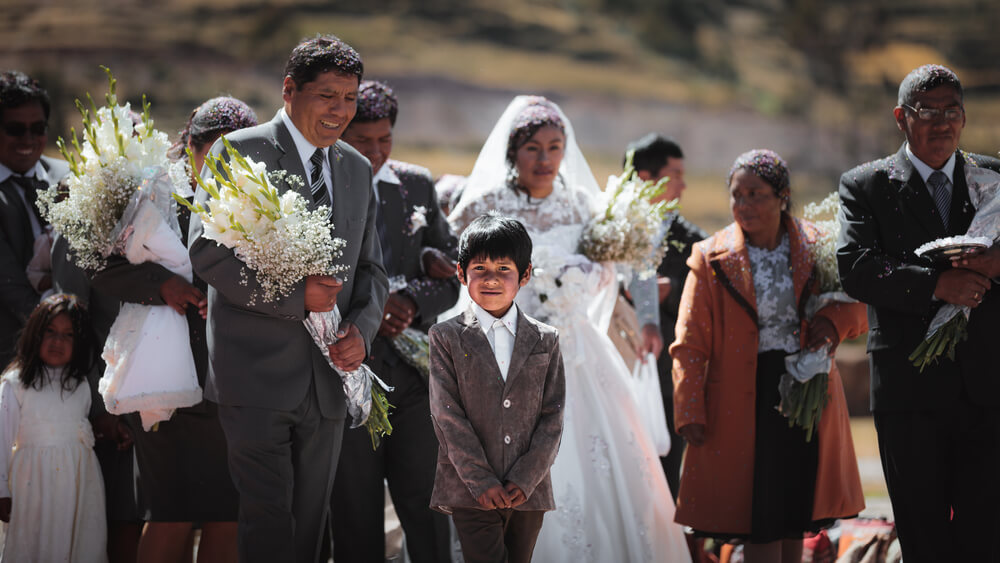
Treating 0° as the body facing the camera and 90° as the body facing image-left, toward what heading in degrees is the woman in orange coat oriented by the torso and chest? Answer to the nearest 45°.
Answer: approximately 0°

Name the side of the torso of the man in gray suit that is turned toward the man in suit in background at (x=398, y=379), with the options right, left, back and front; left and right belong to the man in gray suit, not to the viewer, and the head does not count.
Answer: left

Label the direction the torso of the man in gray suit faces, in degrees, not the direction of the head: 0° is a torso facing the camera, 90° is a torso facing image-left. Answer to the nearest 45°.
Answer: approximately 315°

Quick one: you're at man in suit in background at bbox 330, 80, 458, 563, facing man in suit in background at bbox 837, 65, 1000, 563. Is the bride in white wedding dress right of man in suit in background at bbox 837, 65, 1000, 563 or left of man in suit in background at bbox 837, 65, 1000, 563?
left

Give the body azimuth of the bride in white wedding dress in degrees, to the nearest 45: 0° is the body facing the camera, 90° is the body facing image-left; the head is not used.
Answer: approximately 0°

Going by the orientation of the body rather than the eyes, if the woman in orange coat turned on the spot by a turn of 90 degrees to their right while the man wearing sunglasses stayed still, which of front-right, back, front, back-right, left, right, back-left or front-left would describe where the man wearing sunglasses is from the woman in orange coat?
front

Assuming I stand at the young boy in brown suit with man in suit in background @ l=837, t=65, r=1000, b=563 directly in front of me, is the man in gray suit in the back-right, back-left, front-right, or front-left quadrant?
back-left

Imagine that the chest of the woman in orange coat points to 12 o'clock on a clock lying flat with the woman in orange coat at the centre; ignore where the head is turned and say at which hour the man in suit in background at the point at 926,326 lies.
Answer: The man in suit in background is roughly at 10 o'clock from the woman in orange coat.

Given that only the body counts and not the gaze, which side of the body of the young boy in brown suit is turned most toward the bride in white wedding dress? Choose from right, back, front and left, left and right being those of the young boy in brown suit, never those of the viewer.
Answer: back

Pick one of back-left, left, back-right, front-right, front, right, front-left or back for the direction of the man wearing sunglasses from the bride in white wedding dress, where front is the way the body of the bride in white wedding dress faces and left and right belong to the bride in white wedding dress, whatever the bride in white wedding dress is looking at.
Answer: right
